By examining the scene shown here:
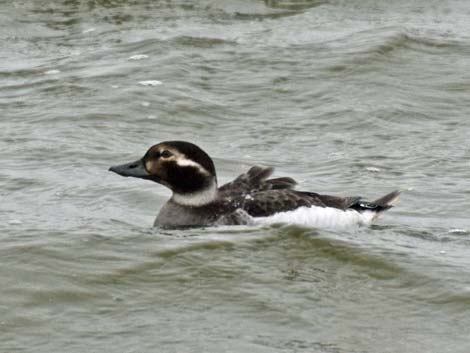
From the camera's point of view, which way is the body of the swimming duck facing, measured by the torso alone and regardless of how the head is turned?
to the viewer's left
